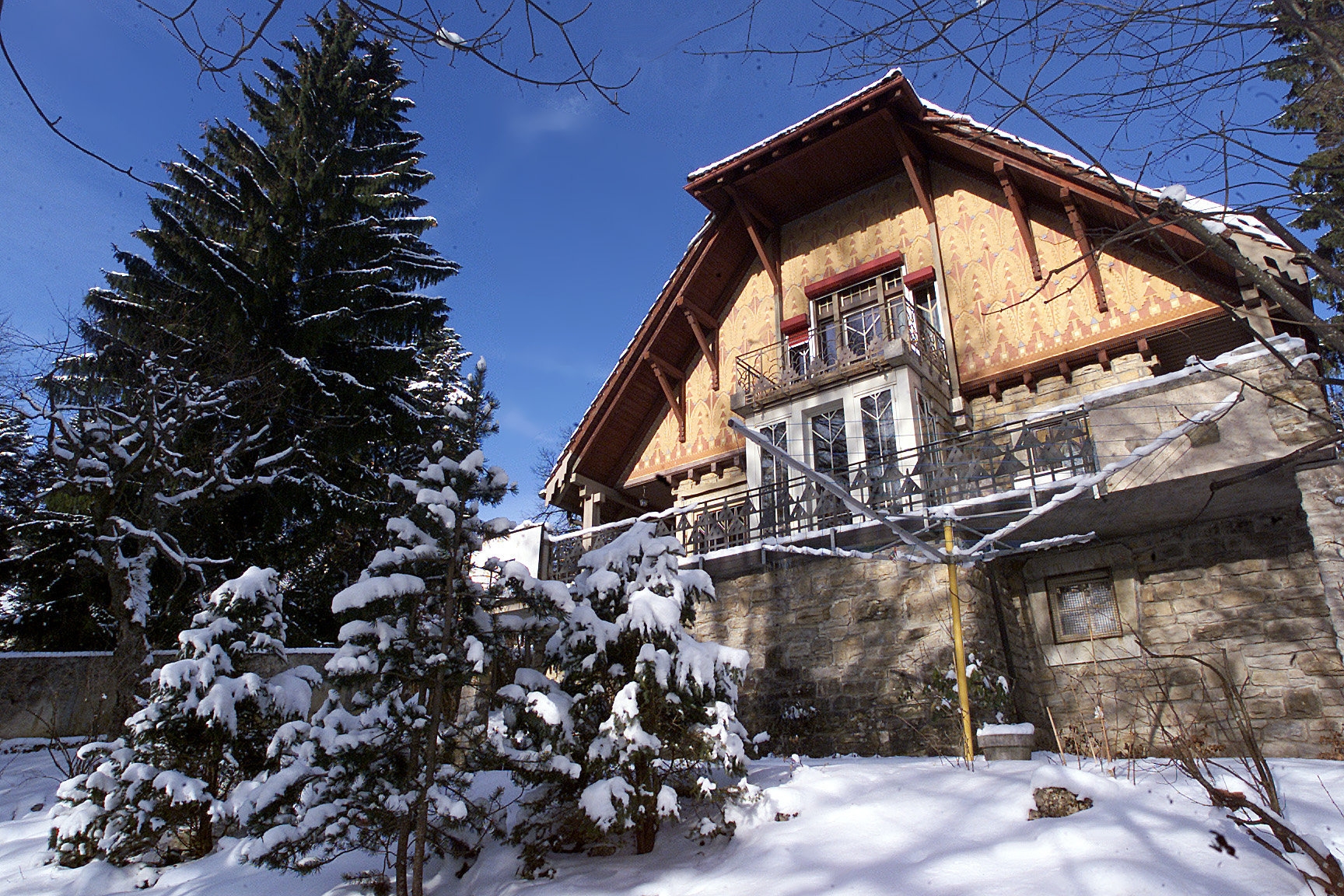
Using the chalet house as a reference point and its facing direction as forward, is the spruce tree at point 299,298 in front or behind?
in front

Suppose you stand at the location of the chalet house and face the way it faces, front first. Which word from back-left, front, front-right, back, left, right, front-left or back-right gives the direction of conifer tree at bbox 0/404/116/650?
front-right

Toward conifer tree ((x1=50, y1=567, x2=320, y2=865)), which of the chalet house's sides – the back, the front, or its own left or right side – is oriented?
front

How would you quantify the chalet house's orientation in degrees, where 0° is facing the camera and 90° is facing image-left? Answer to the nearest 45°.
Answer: approximately 45°

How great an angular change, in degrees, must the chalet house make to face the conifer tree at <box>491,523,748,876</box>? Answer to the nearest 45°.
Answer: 0° — it already faces it

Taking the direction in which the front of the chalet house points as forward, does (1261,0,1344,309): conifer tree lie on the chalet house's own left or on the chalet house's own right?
on the chalet house's own left
